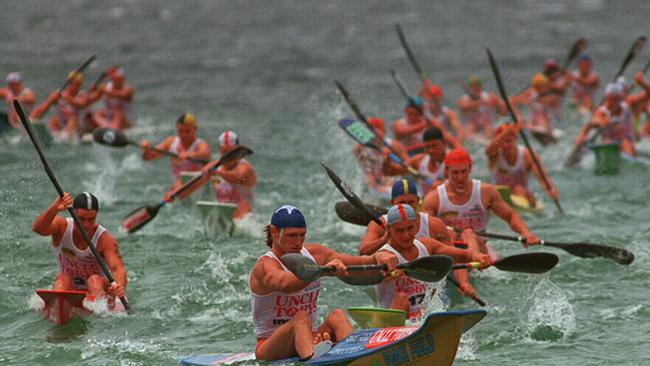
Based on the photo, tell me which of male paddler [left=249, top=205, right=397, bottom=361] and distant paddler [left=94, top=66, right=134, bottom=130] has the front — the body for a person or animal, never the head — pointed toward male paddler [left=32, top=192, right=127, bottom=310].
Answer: the distant paddler

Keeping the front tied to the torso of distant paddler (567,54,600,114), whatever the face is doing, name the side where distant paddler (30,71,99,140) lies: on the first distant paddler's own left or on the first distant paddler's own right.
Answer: on the first distant paddler's own right

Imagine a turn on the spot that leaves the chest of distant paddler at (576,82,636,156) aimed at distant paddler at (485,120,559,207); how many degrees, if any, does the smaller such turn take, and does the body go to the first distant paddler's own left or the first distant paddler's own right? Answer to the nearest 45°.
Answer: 0° — they already face them

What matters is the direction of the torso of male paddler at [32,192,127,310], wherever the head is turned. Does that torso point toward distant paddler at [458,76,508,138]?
no

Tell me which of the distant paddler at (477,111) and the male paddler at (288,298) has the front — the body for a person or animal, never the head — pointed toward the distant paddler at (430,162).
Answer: the distant paddler at (477,111)

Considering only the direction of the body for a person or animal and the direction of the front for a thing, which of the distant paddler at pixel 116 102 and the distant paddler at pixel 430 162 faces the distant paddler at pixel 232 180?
the distant paddler at pixel 116 102

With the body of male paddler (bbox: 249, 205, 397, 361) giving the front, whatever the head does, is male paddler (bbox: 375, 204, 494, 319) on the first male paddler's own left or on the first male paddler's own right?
on the first male paddler's own left

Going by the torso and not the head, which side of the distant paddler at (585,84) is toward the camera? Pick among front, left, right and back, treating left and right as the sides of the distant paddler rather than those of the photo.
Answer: front

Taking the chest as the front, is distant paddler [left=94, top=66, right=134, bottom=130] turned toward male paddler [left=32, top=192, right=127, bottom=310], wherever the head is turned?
yes

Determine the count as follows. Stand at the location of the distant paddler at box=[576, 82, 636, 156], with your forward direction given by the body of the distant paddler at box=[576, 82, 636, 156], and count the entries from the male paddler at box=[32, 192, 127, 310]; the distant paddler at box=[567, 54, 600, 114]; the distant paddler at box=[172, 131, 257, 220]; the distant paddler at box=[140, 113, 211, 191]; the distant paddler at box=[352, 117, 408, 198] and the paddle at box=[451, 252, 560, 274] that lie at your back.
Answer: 1

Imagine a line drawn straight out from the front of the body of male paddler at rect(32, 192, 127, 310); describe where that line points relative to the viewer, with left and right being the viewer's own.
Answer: facing the viewer

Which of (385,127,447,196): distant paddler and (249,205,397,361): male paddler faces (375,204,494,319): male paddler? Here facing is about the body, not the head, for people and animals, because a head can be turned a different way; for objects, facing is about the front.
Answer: the distant paddler

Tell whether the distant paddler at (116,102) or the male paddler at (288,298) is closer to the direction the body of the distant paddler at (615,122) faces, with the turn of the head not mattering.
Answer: the male paddler

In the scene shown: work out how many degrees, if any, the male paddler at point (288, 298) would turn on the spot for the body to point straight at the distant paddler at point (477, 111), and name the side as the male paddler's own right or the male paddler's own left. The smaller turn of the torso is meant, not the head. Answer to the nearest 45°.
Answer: approximately 135° to the male paddler's own left

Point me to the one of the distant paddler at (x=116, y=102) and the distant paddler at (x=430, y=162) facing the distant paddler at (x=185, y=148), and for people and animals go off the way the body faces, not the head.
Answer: the distant paddler at (x=116, y=102)

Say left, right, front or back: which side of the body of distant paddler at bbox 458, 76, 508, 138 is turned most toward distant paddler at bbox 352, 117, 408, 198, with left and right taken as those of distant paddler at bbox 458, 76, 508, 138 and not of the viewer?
front
